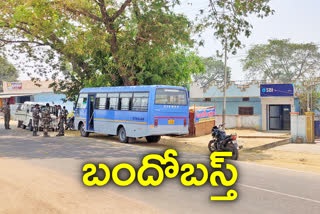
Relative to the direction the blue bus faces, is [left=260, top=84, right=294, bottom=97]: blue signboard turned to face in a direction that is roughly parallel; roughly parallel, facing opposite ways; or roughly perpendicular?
roughly perpendicular

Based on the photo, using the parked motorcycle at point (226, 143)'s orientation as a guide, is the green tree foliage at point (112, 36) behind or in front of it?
in front

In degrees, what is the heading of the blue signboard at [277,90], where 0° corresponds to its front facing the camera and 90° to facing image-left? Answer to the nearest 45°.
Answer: approximately 0°
